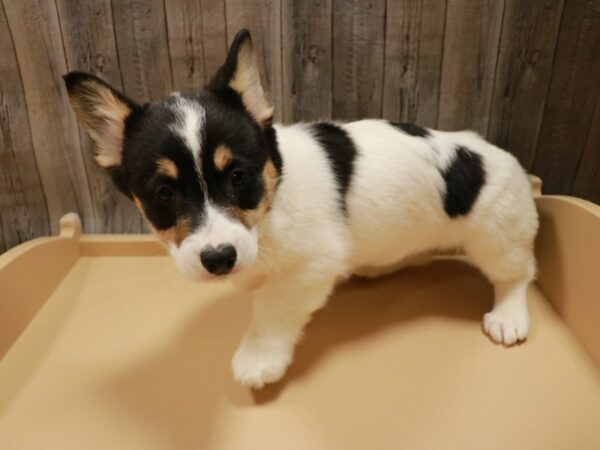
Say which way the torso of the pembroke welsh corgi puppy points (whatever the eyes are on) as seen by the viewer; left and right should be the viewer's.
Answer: facing the viewer and to the left of the viewer
